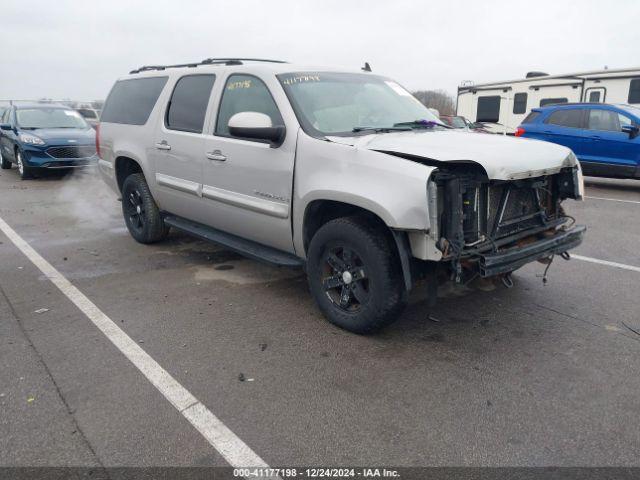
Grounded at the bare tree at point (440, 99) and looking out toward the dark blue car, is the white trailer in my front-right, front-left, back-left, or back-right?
front-left

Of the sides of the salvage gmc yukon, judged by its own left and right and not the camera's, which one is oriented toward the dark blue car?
back

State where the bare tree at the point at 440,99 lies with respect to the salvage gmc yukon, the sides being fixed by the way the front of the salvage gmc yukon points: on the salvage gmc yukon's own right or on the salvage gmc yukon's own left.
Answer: on the salvage gmc yukon's own left

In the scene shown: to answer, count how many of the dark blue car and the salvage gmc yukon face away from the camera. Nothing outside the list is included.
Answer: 0

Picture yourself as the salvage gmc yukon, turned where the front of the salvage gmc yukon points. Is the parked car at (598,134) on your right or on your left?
on your left

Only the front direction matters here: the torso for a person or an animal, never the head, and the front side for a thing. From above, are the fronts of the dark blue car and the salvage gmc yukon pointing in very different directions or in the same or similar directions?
same or similar directions
